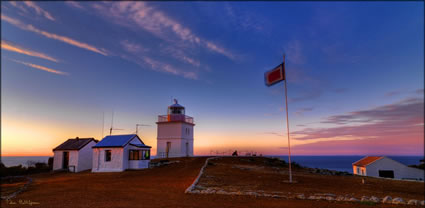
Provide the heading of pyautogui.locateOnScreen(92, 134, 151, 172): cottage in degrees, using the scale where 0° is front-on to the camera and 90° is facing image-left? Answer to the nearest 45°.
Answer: approximately 315°

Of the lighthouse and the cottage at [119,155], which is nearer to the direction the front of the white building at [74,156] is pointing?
the cottage

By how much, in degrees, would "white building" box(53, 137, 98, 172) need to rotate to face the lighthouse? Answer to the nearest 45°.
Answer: approximately 135° to its left

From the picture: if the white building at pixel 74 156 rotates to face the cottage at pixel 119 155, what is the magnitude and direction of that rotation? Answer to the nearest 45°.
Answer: approximately 90° to its left

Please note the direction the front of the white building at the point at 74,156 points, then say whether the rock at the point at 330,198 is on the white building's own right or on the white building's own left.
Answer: on the white building's own left
